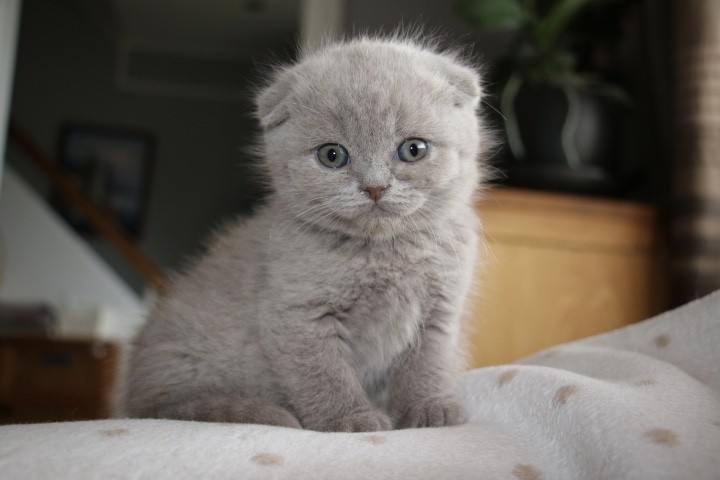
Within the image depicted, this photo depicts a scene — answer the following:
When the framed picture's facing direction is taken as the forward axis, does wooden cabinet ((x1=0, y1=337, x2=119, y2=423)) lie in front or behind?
in front

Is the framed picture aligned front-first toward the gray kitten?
yes

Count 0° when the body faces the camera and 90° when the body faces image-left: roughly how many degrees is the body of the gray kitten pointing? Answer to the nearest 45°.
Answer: approximately 315°

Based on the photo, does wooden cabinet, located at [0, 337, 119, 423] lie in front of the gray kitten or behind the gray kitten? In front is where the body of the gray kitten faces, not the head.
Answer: behind

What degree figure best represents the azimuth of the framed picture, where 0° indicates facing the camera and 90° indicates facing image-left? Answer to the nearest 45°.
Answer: approximately 0°

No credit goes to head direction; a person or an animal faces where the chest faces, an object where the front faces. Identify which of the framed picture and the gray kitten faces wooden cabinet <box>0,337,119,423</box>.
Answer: the framed picture

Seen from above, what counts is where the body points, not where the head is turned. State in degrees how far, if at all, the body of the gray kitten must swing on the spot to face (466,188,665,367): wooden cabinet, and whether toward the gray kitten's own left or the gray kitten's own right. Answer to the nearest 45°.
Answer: approximately 90° to the gray kitten's own left

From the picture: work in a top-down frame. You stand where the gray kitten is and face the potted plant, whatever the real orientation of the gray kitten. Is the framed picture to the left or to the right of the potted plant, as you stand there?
left

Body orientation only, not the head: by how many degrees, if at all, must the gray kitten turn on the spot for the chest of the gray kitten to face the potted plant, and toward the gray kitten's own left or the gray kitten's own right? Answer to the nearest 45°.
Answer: approximately 90° to the gray kitten's own left
